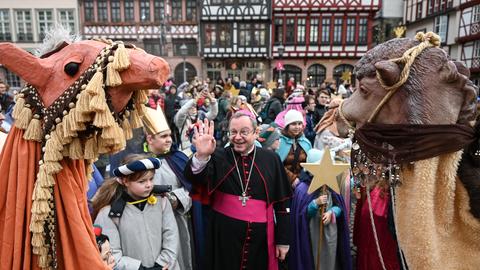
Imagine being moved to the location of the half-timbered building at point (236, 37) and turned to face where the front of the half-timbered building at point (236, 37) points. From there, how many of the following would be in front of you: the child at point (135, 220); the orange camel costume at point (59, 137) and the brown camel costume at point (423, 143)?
3

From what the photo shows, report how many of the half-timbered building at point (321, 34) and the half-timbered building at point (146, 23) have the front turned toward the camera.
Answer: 2

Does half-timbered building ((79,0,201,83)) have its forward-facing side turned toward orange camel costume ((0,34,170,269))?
yes

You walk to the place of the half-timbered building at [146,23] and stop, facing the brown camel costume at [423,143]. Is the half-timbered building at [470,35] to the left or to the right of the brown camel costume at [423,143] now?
left

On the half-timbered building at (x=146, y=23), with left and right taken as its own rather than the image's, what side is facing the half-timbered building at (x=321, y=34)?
left

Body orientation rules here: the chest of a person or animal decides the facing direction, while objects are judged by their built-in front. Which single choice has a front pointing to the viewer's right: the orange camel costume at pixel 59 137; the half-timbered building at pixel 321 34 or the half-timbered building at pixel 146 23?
the orange camel costume

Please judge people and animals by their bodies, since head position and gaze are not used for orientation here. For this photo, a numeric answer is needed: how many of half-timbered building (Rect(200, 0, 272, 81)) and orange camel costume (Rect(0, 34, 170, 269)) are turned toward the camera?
1

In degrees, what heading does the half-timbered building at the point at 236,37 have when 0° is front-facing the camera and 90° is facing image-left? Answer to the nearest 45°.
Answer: approximately 0°
